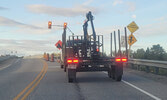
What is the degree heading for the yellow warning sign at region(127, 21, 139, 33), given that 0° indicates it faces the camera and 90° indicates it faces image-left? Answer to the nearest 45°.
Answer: approximately 0°

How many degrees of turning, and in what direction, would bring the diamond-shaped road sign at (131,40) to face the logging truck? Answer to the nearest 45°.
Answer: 0° — it already faces it

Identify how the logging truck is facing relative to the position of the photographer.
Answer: facing away from the viewer

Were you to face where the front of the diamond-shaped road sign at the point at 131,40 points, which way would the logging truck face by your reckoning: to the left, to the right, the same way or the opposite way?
the opposite way

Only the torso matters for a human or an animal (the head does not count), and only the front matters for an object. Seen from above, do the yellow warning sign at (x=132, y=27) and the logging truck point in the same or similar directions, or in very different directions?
very different directions

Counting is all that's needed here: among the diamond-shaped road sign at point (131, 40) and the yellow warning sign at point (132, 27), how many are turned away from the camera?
0

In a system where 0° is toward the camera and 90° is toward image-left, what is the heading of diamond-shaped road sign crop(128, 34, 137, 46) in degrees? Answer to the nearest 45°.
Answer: approximately 0°

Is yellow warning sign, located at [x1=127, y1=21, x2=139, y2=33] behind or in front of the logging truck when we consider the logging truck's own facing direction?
in front

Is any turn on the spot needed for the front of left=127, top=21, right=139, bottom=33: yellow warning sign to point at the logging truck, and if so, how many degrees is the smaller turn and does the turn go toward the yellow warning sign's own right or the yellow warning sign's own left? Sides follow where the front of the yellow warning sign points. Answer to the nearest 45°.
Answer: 0° — it already faces it
